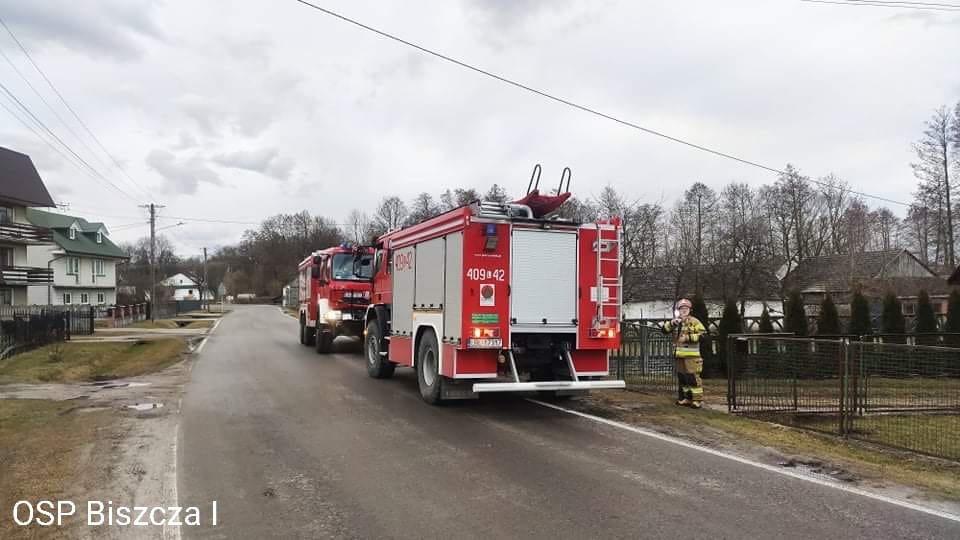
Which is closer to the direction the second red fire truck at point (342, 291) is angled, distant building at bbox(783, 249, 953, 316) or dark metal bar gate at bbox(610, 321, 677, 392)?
the dark metal bar gate

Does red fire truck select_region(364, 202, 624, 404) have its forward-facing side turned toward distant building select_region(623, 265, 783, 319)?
no

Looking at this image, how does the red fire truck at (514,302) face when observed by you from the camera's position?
facing away from the viewer and to the left of the viewer

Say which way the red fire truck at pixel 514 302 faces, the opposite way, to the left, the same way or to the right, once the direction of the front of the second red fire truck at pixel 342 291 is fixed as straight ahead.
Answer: the opposite way

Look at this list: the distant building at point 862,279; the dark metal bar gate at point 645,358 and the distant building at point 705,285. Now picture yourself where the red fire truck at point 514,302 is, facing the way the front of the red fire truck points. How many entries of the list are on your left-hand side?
0

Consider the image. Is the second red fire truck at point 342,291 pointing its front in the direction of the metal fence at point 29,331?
no

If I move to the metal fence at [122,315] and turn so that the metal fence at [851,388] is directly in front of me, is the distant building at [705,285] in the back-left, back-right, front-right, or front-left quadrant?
front-left

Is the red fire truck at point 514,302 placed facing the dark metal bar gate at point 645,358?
no

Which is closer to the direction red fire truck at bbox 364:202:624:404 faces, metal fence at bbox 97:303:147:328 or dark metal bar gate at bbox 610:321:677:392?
the metal fence

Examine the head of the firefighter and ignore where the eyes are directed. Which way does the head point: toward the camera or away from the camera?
toward the camera

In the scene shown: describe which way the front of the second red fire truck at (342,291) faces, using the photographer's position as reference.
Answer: facing the viewer and to the right of the viewer
